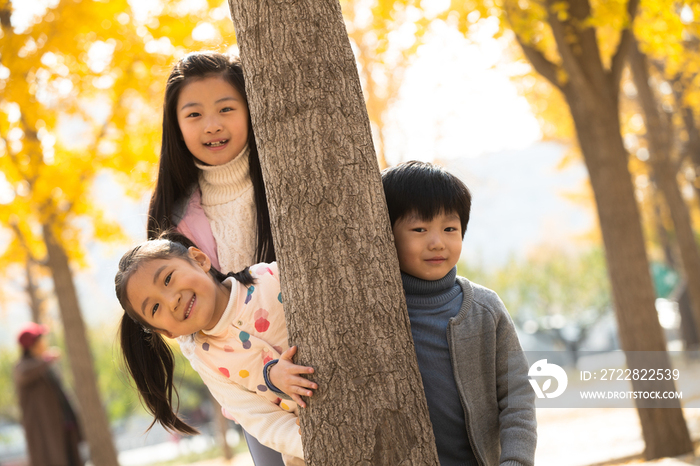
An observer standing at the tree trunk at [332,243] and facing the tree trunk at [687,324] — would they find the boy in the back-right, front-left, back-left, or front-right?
front-right

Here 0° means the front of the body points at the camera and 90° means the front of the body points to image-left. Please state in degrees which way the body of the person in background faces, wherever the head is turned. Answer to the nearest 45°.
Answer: approximately 270°

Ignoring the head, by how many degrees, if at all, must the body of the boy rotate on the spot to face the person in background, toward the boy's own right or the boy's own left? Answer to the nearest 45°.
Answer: approximately 135° to the boy's own right

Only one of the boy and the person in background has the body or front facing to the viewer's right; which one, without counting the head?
the person in background

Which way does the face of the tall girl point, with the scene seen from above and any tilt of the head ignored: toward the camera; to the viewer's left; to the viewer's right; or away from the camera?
toward the camera

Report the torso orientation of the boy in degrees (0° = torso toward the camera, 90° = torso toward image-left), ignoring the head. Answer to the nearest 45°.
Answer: approximately 0°
